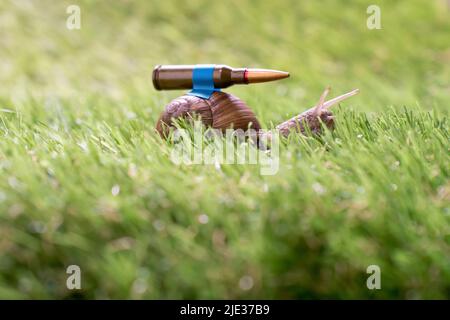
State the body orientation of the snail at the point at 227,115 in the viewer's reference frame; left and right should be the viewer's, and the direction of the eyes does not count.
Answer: facing to the right of the viewer
